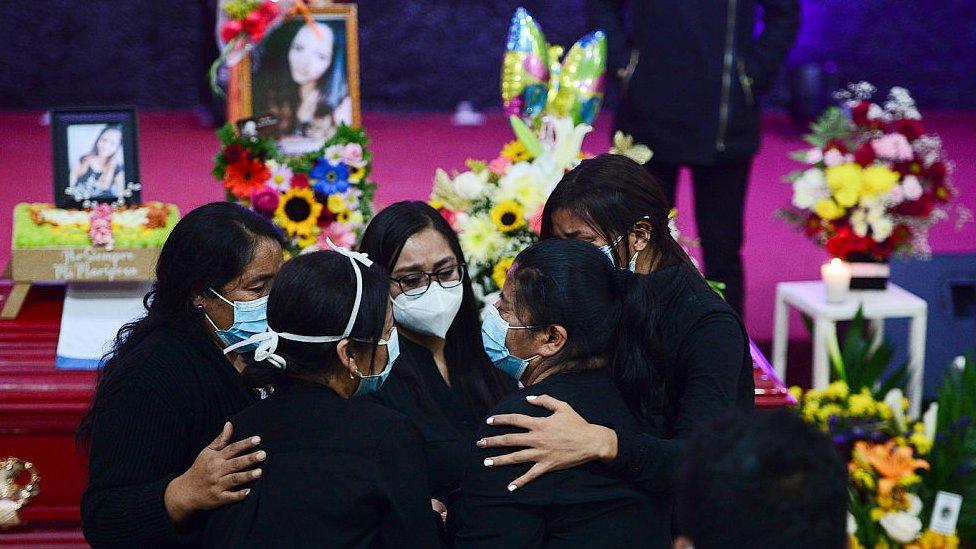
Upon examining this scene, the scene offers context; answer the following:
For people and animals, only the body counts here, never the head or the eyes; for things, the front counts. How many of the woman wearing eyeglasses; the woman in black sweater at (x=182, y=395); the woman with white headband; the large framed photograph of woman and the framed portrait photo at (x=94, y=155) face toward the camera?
3

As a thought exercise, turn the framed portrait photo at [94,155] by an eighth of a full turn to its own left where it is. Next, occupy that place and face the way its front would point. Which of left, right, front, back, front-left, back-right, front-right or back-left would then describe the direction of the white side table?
front-left

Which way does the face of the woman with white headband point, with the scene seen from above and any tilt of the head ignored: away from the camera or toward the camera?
away from the camera

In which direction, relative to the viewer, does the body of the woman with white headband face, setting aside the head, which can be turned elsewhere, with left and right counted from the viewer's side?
facing away from the viewer and to the right of the viewer

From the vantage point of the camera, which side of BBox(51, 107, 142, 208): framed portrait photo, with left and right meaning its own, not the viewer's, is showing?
front

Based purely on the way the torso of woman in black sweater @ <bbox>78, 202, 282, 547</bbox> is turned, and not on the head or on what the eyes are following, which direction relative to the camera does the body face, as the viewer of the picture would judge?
to the viewer's right

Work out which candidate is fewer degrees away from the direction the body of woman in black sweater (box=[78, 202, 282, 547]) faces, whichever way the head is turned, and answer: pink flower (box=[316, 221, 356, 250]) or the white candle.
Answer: the white candle

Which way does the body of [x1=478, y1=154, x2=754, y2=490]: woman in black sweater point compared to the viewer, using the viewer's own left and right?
facing to the left of the viewer

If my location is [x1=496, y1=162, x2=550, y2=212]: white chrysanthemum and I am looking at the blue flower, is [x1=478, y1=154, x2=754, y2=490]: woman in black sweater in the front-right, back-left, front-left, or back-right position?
back-left

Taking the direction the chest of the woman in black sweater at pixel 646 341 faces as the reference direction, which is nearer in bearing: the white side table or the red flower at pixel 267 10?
the red flower

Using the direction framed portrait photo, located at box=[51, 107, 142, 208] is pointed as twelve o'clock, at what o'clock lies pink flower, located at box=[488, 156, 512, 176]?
The pink flower is roughly at 10 o'clock from the framed portrait photo.

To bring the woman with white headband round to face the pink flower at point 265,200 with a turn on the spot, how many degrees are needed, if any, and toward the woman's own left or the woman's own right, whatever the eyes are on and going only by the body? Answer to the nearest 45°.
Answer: approximately 45° to the woman's own left

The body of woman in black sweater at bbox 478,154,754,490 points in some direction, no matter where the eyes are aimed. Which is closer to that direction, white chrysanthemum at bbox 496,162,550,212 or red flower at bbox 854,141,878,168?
the white chrysanthemum

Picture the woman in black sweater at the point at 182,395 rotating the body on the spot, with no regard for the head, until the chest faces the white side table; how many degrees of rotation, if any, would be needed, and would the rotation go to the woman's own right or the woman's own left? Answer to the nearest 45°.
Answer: approximately 45° to the woman's own left
